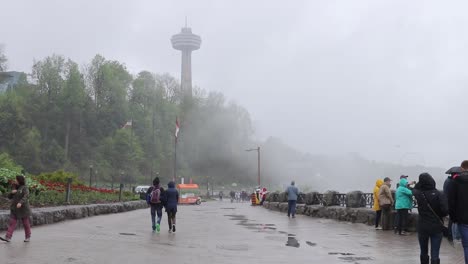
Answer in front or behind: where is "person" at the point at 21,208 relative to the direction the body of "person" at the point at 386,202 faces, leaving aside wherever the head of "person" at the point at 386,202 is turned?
behind

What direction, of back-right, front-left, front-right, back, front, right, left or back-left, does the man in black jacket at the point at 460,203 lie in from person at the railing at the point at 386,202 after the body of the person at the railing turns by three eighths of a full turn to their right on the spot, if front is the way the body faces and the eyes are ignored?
front-left

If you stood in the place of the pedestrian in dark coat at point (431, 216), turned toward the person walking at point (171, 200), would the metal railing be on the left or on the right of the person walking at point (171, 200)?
right

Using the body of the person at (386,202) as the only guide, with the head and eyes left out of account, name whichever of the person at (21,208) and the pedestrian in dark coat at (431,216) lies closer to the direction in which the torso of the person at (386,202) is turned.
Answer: the pedestrian in dark coat

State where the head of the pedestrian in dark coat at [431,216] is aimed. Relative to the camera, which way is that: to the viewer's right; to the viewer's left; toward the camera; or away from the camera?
away from the camera

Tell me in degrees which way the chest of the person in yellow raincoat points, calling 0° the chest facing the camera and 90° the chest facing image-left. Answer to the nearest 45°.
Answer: approximately 270°

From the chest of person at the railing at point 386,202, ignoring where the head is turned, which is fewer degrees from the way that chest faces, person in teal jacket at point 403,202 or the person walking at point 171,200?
the person in teal jacket

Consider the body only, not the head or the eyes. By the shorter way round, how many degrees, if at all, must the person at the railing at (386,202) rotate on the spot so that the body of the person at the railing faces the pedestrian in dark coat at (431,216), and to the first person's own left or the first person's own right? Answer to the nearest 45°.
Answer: approximately 90° to the first person's own right
